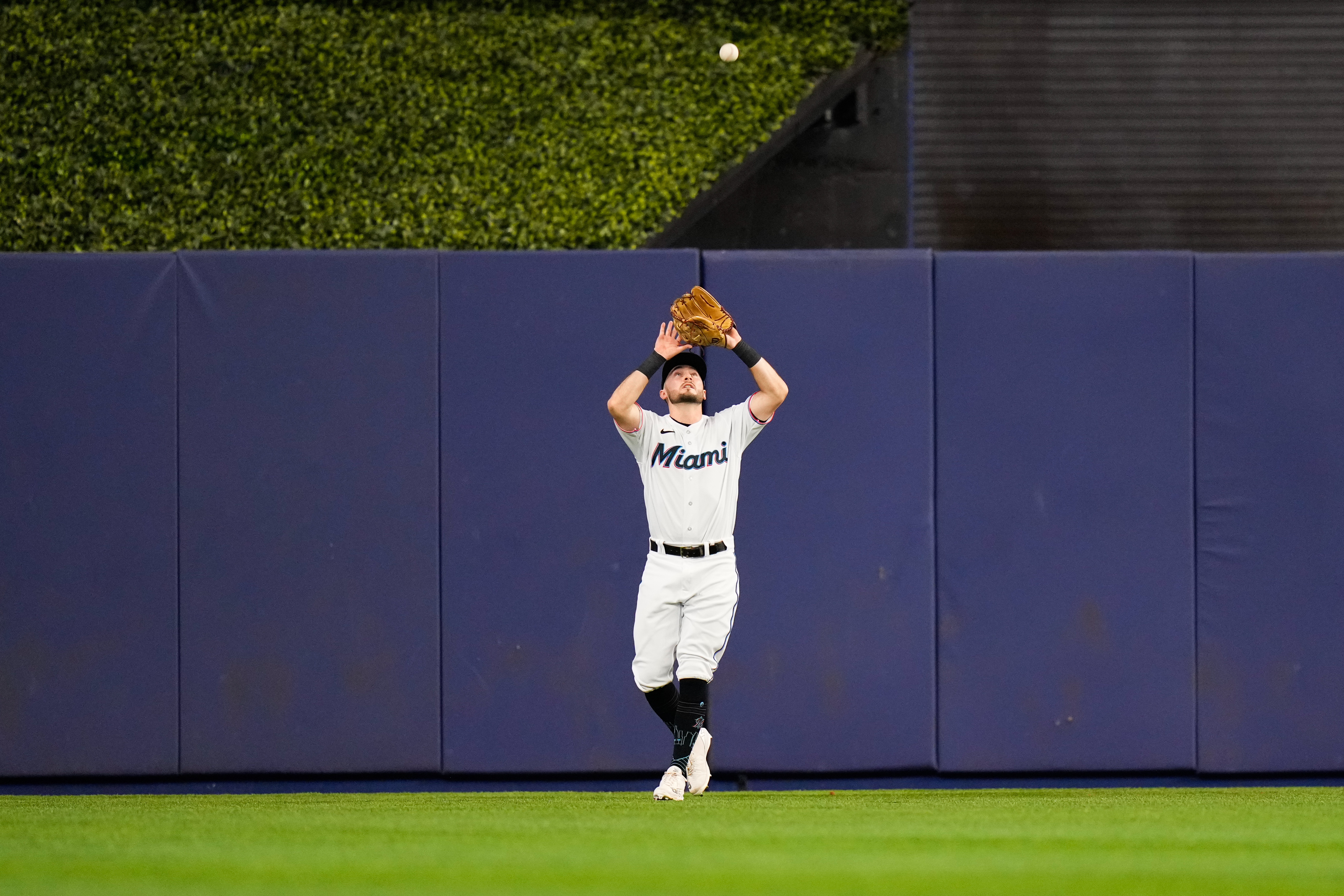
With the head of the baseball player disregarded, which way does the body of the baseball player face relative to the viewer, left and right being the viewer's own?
facing the viewer

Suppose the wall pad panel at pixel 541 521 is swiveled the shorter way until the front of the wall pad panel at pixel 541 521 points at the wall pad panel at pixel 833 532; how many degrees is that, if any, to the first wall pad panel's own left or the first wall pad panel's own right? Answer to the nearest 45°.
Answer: approximately 90° to the first wall pad panel's own left

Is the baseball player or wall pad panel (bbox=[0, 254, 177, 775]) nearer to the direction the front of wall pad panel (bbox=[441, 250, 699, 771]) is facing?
the baseball player

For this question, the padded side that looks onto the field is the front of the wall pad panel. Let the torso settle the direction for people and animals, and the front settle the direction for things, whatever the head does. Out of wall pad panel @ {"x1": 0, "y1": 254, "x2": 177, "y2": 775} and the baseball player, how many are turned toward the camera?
2

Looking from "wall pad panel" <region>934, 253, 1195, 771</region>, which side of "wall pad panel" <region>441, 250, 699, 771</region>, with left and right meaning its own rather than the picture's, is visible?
left

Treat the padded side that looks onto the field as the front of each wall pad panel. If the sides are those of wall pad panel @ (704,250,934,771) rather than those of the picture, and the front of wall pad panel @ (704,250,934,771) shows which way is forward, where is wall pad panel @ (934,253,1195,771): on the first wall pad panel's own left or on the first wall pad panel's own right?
on the first wall pad panel's own left

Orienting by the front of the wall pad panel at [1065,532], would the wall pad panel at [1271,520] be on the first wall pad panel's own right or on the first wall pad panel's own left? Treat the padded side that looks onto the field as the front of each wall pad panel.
on the first wall pad panel's own left

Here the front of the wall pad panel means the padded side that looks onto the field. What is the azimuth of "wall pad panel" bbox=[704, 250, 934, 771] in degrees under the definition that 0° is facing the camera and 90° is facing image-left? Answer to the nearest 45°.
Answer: approximately 0°

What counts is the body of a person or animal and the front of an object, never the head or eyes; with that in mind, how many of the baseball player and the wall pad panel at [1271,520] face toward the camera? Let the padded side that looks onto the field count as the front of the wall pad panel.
2

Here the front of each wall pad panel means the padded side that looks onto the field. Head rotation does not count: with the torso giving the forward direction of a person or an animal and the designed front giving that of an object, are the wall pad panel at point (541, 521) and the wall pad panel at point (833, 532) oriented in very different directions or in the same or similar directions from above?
same or similar directions

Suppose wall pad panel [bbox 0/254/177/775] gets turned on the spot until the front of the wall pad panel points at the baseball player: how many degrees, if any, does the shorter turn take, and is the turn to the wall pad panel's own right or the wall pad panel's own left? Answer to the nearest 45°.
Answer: approximately 45° to the wall pad panel's own left

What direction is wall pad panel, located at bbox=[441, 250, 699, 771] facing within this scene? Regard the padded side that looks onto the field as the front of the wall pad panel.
toward the camera

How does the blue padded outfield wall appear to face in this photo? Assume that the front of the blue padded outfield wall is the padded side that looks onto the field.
toward the camera
